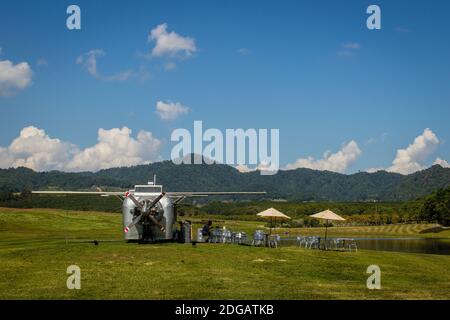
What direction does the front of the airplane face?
toward the camera
